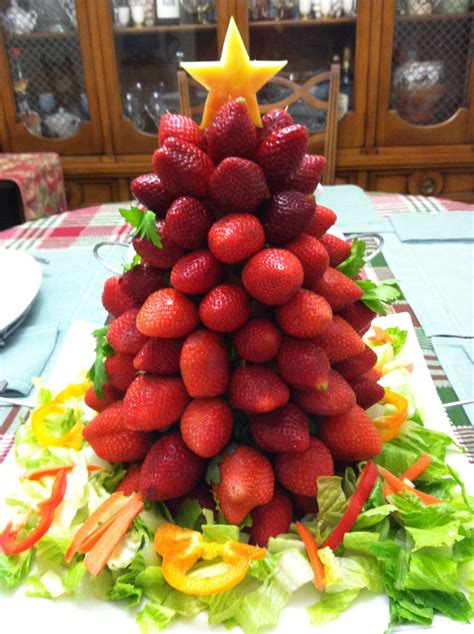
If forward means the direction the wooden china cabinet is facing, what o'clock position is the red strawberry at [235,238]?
The red strawberry is roughly at 12 o'clock from the wooden china cabinet.

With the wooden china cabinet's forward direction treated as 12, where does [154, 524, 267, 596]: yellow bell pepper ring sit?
The yellow bell pepper ring is roughly at 12 o'clock from the wooden china cabinet.

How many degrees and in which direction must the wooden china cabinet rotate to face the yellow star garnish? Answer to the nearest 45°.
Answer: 0° — it already faces it

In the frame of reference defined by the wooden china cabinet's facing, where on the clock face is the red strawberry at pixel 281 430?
The red strawberry is roughly at 12 o'clock from the wooden china cabinet.

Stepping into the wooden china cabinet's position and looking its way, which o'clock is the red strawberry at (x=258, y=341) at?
The red strawberry is roughly at 12 o'clock from the wooden china cabinet.

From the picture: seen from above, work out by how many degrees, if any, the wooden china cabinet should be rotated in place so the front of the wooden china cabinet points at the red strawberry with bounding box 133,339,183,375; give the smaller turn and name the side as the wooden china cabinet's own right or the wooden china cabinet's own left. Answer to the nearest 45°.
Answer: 0° — it already faces it

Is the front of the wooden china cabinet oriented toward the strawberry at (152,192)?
yes

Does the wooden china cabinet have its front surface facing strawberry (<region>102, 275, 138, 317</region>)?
yes

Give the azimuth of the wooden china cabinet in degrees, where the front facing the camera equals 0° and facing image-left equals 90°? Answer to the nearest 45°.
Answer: approximately 0°

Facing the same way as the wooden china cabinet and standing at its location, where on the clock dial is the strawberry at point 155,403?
The strawberry is roughly at 12 o'clock from the wooden china cabinet.
